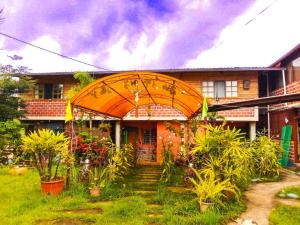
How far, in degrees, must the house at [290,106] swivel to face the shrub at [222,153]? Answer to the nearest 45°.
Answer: approximately 45° to its left

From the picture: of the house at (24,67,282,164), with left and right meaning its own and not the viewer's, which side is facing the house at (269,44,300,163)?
left

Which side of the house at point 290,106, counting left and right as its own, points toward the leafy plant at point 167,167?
front

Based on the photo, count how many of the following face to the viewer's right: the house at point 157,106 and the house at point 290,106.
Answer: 0

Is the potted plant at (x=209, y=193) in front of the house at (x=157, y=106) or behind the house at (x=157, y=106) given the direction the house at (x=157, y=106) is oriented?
in front

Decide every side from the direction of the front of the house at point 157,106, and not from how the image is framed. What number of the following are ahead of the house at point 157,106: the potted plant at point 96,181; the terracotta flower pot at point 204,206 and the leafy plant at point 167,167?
3

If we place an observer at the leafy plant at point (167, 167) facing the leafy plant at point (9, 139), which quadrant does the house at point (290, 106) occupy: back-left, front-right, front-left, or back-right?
back-right

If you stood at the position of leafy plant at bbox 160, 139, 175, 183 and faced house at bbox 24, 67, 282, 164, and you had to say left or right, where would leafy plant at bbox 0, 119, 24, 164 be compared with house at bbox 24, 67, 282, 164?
left

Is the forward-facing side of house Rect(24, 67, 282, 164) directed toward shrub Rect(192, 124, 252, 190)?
yes

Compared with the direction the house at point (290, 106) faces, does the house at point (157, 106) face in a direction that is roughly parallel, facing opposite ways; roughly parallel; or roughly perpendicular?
roughly perpendicular

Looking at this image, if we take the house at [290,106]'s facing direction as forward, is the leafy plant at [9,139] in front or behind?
in front

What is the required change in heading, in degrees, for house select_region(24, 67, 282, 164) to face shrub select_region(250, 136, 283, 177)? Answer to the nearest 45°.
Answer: approximately 45° to its left

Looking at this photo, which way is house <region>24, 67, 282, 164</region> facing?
toward the camera
